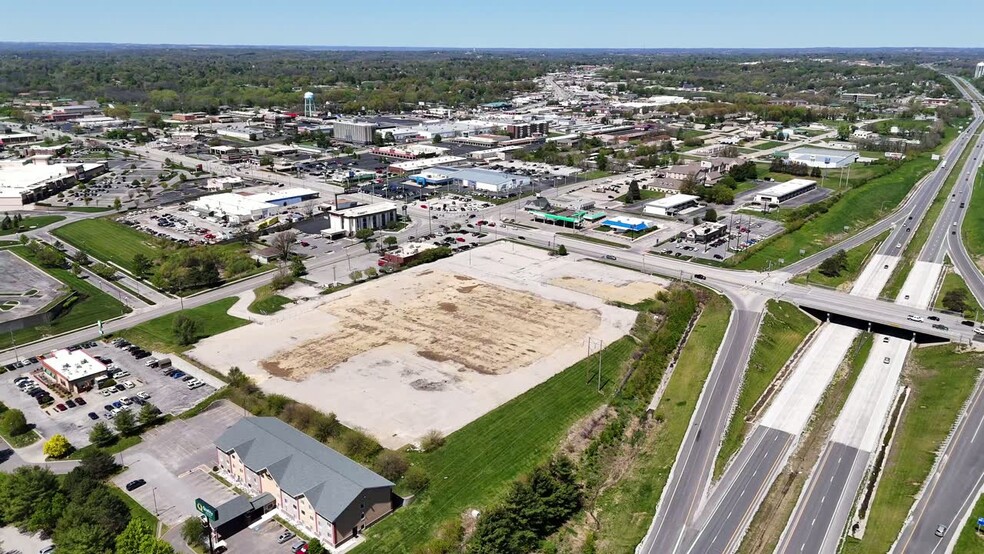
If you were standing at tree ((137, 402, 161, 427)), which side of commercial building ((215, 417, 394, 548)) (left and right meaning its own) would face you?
right

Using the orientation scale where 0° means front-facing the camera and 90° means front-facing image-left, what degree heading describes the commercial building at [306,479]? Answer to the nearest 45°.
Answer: approximately 45°

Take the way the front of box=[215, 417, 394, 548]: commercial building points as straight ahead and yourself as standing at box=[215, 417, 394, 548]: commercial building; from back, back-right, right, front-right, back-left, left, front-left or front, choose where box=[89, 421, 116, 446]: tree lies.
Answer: right

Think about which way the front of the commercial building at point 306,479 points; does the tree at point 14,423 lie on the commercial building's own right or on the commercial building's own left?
on the commercial building's own right

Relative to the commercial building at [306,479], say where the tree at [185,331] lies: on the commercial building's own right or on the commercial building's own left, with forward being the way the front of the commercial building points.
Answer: on the commercial building's own right

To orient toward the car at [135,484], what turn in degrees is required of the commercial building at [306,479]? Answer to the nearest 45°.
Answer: approximately 90° to its right

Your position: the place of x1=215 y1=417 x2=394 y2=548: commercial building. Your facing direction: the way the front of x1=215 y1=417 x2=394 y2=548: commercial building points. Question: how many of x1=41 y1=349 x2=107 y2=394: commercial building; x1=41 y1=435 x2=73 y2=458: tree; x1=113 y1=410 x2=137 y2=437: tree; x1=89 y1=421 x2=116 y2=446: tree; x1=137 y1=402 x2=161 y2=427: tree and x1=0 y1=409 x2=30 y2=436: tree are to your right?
6

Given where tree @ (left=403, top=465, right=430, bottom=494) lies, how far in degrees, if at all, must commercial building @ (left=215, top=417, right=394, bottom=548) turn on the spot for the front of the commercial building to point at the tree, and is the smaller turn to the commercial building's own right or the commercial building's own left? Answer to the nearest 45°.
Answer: approximately 135° to the commercial building's own left
